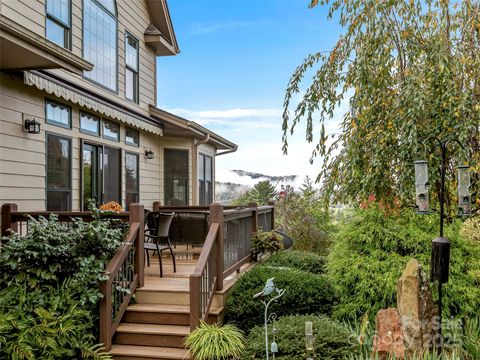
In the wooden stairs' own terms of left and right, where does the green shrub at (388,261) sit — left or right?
on its left

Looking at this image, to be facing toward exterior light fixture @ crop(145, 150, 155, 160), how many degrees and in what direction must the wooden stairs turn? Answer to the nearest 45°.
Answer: approximately 180°

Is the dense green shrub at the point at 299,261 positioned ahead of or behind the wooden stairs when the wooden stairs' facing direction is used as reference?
behind

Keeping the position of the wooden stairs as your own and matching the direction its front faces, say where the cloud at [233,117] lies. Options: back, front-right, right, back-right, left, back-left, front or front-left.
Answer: back

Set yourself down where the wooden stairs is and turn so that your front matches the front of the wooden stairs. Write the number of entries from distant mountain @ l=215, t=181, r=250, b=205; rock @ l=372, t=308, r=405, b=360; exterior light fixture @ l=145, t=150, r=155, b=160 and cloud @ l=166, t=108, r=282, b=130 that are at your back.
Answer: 3

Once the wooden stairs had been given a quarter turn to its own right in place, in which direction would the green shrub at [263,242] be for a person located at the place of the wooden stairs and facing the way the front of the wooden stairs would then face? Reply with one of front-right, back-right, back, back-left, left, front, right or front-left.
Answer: back-right

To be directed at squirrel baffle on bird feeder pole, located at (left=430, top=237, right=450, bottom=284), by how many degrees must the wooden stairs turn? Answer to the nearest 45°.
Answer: approximately 45° to its left

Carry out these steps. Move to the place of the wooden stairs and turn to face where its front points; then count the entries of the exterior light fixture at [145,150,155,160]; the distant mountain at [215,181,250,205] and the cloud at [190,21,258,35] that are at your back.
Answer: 3

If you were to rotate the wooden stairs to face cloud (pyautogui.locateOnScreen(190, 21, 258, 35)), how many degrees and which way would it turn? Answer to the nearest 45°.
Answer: approximately 180°

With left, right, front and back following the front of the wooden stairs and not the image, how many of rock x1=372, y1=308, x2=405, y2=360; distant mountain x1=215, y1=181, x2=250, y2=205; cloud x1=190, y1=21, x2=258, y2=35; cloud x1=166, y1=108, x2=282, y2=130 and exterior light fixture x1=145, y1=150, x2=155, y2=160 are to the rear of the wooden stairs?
4

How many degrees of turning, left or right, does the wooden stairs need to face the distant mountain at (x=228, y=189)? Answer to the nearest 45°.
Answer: approximately 180°

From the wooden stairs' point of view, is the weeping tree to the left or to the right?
on its left

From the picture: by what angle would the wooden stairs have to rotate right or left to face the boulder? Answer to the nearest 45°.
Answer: approximately 45° to its left

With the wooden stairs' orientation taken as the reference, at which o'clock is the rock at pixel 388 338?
The rock is roughly at 10 o'clock from the wooden stairs.

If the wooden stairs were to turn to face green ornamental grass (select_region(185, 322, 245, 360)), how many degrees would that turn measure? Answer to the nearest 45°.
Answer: approximately 45° to its left

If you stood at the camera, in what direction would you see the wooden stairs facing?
facing the viewer
